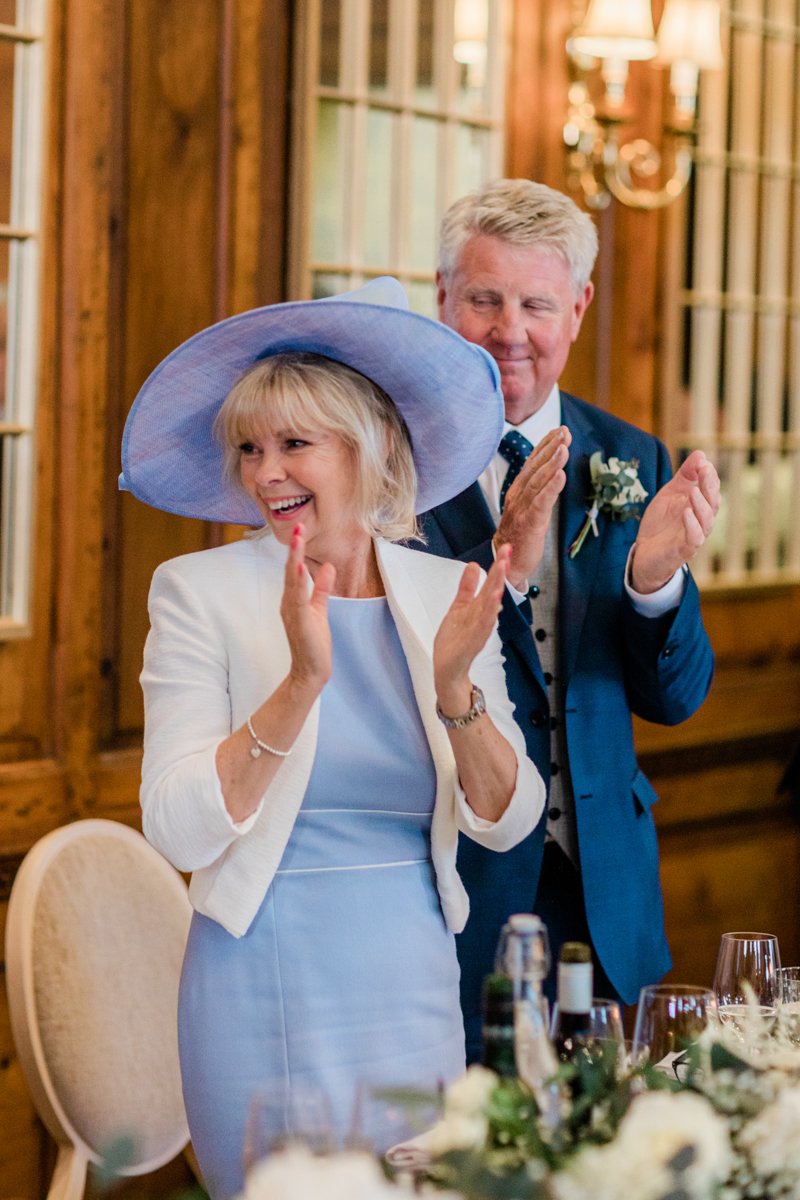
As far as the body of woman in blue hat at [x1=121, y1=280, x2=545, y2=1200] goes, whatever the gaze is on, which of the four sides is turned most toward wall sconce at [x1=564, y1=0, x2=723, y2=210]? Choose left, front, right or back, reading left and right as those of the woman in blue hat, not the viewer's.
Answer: back

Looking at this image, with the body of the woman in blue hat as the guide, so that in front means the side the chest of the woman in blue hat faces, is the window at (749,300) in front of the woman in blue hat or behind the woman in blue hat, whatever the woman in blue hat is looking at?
behind

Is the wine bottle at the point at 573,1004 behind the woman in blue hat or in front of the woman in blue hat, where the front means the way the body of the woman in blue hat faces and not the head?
in front

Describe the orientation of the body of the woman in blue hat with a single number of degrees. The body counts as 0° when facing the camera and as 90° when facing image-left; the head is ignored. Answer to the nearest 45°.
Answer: approximately 0°

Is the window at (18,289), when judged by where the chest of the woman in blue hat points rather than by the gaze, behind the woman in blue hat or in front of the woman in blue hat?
behind

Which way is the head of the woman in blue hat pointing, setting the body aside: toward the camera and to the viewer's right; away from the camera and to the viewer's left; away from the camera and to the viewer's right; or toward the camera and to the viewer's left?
toward the camera and to the viewer's left

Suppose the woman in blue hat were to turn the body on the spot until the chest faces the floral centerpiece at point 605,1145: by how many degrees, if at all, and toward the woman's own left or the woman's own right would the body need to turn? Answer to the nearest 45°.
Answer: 0° — they already face it

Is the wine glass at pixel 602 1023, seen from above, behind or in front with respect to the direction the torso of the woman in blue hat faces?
in front

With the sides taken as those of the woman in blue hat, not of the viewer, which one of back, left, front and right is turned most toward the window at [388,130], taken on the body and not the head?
back
